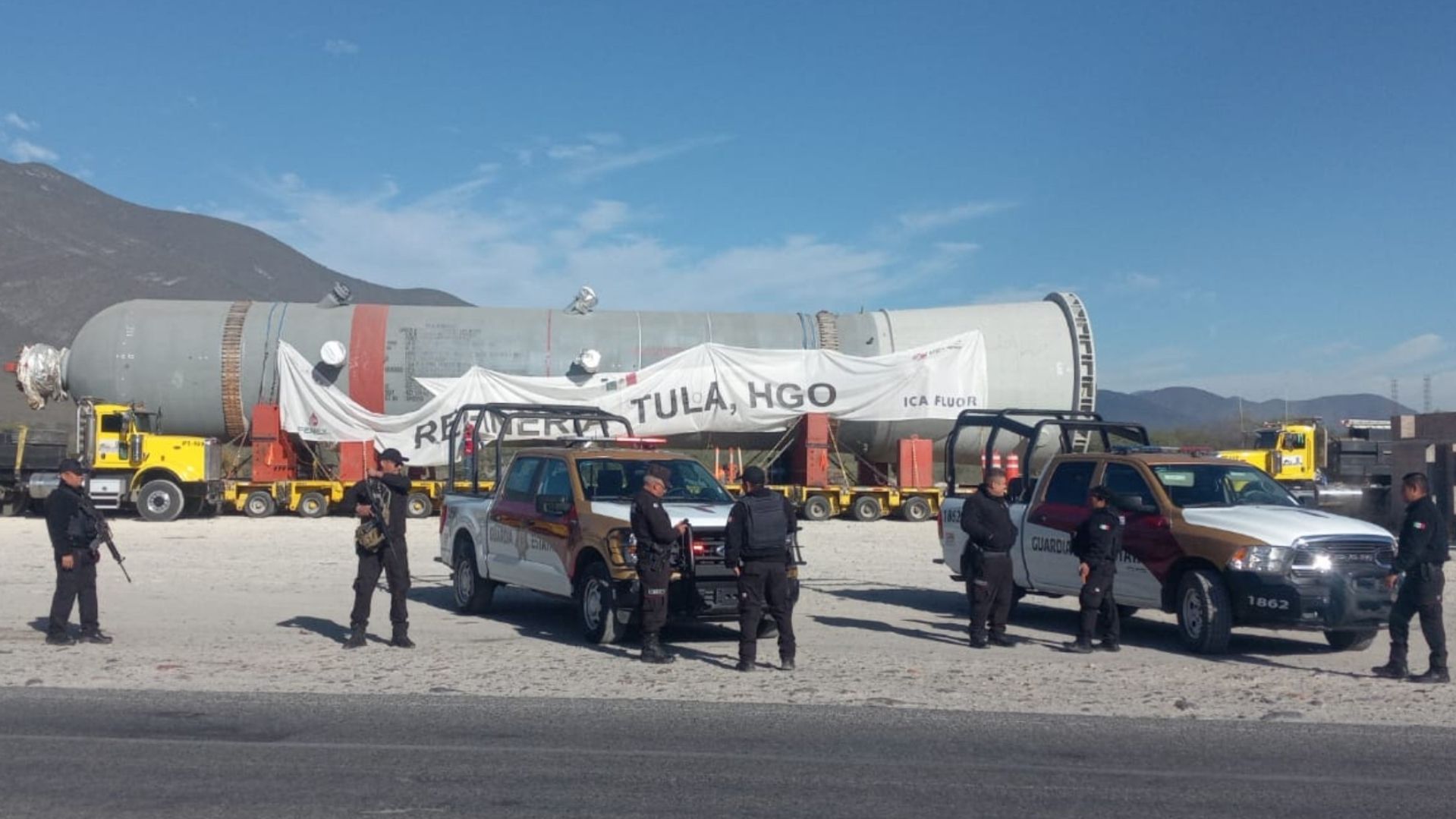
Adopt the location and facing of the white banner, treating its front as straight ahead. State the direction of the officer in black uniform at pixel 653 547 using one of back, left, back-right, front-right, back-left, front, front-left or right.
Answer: front

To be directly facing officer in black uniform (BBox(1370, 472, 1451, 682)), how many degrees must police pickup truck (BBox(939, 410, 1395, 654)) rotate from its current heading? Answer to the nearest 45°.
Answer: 0° — it already faces them

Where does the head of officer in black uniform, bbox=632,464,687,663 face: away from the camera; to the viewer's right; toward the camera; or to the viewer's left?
to the viewer's right

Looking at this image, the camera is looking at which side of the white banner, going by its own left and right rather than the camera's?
front

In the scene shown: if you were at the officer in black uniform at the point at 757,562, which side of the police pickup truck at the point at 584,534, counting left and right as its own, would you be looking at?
front

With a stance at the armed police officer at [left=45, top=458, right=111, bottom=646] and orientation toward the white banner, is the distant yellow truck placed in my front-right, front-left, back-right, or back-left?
front-right

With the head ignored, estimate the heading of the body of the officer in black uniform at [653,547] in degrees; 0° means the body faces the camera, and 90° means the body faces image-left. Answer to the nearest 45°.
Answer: approximately 270°

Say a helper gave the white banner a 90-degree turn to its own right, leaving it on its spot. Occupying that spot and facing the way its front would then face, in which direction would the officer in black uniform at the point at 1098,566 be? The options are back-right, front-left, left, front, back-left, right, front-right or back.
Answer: left

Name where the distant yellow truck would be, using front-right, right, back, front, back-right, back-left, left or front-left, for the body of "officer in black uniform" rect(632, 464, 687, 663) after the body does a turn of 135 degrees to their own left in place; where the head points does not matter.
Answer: right

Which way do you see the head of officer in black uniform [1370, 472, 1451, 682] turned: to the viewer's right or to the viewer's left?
to the viewer's left

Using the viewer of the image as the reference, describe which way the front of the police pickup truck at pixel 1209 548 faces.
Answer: facing the viewer and to the right of the viewer

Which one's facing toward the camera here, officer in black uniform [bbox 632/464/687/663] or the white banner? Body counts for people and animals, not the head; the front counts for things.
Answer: the white banner

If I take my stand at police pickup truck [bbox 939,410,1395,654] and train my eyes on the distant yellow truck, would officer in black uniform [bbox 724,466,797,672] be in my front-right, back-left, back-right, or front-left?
back-left

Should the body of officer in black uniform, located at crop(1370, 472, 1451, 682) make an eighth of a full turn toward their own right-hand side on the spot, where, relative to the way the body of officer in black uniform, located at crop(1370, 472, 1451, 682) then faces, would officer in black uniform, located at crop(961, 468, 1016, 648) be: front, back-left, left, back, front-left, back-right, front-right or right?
front-left

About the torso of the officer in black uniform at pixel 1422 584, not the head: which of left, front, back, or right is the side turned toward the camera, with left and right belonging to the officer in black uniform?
left

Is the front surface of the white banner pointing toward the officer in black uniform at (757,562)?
yes
